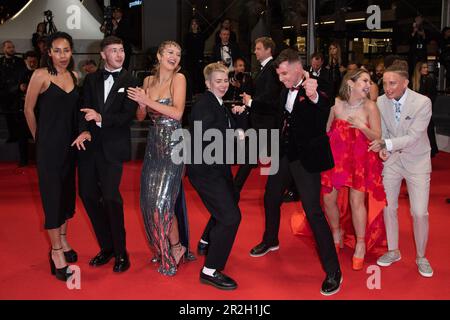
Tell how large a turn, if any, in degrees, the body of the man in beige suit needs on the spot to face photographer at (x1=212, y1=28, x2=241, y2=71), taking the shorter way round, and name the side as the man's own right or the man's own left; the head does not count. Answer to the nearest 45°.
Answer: approximately 90° to the man's own right

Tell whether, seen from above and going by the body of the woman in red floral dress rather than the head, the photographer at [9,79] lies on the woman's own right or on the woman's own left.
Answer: on the woman's own right

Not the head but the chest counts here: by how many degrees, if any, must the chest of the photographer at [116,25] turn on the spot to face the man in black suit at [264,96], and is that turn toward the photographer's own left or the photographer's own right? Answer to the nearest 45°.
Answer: approximately 45° to the photographer's own left

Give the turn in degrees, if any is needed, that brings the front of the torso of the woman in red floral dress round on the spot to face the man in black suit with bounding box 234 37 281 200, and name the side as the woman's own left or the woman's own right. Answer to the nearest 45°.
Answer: approximately 135° to the woman's own right

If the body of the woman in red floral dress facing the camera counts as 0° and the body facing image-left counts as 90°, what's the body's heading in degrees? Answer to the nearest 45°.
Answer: approximately 0°

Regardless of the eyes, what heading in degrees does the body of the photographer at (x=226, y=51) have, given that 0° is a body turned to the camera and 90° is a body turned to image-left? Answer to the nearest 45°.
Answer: approximately 0°

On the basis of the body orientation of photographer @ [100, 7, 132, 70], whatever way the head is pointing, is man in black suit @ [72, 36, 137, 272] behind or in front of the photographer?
in front
